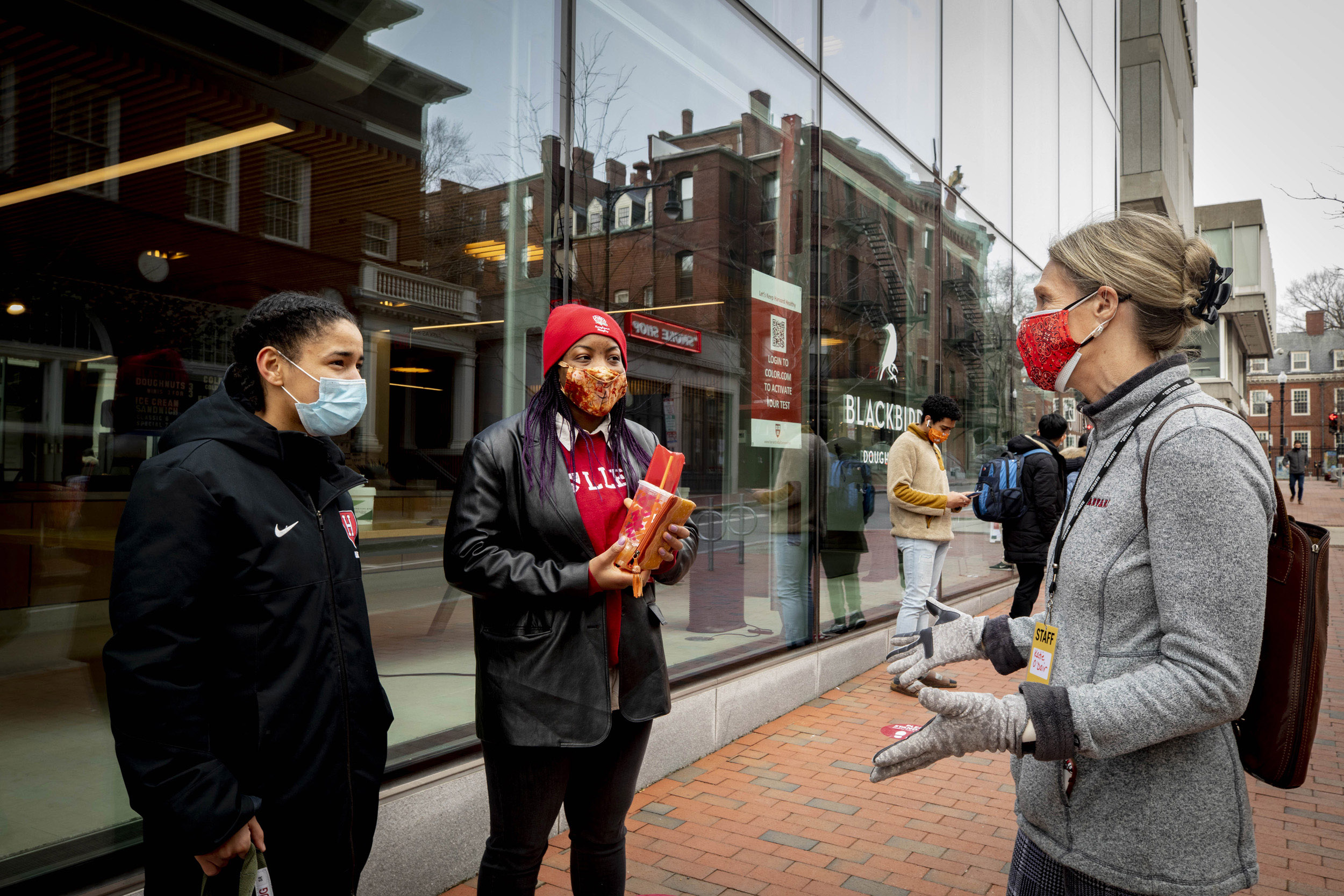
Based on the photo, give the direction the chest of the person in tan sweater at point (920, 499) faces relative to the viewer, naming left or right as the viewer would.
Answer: facing to the right of the viewer

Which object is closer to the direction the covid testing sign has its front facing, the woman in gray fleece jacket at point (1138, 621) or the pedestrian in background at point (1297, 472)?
the woman in gray fleece jacket

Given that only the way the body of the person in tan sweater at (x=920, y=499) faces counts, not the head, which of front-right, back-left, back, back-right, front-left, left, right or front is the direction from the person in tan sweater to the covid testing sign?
back-right

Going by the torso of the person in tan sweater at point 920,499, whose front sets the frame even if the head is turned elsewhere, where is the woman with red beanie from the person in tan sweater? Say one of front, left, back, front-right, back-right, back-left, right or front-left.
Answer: right

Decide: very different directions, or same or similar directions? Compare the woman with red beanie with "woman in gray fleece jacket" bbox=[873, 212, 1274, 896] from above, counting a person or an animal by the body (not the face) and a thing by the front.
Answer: very different directions

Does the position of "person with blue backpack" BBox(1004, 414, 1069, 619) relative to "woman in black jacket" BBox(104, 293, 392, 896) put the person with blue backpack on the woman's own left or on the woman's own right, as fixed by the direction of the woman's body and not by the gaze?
on the woman's own left

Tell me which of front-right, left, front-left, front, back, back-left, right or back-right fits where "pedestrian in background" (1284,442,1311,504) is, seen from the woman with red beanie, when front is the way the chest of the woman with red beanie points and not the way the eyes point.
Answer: left

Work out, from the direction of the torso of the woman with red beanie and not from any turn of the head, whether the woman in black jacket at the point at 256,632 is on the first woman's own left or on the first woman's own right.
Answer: on the first woman's own right

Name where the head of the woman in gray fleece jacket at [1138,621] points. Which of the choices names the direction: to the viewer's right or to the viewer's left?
to the viewer's left

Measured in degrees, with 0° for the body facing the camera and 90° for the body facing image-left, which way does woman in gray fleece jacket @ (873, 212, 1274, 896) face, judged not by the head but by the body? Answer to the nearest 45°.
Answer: approximately 90°

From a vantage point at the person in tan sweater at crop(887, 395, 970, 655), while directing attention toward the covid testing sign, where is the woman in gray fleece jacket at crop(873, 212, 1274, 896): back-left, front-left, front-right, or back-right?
front-left

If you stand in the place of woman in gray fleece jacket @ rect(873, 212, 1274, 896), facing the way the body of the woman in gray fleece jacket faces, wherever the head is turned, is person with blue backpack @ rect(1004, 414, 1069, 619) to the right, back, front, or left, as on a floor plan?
right

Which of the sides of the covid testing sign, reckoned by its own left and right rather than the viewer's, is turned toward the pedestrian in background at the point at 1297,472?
left

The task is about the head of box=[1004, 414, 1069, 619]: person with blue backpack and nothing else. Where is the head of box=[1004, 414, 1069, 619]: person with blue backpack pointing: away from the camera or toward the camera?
away from the camera

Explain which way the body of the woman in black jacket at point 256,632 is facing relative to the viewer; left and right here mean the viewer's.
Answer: facing the viewer and to the right of the viewer

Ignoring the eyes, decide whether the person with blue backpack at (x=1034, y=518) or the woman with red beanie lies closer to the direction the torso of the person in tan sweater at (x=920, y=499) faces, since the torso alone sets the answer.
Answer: the person with blue backpack
